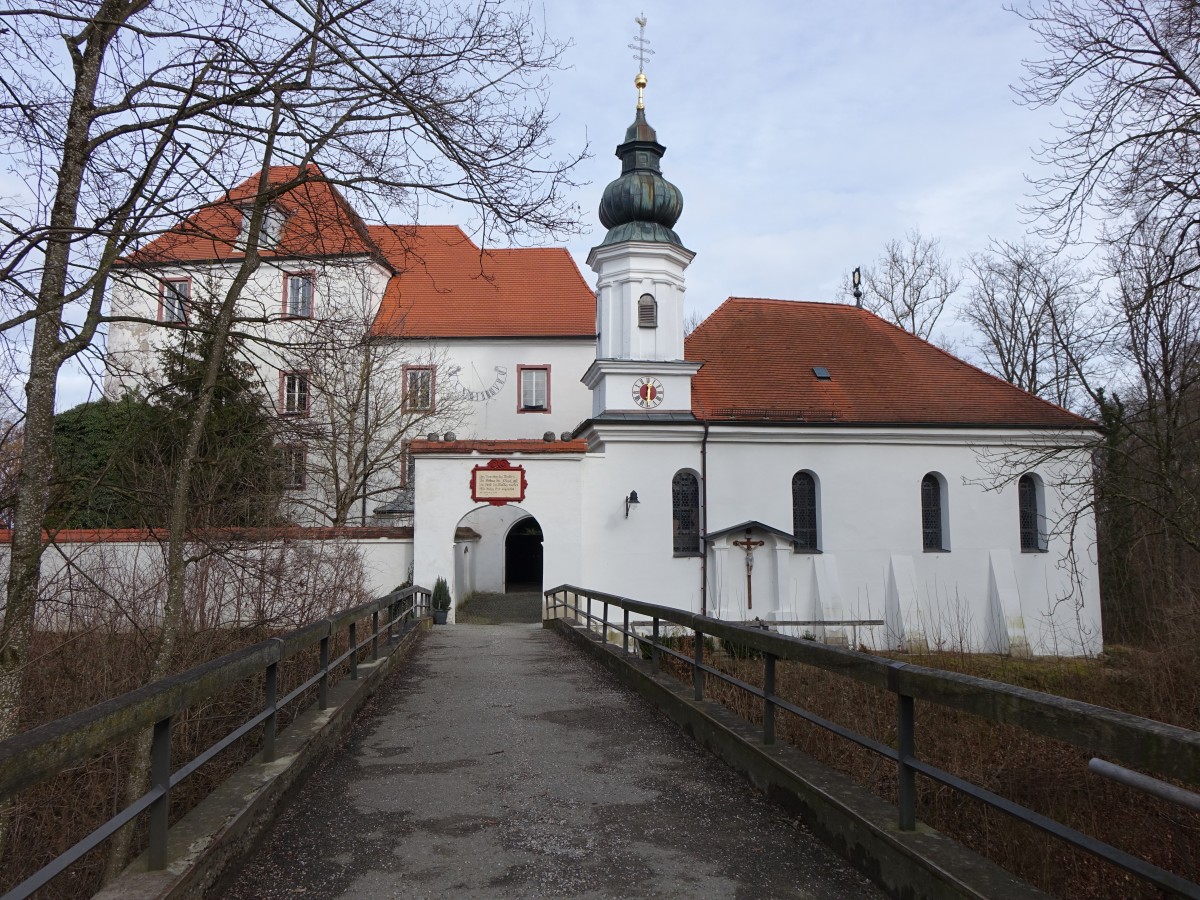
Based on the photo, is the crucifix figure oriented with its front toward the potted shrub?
no

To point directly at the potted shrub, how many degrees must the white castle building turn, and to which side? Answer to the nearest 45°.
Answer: approximately 45° to its right

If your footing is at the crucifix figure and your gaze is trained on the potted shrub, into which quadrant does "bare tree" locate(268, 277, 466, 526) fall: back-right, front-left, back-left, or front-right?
front-right

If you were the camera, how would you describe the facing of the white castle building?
facing the viewer

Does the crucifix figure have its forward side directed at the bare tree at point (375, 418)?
no

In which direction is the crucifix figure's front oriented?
toward the camera
